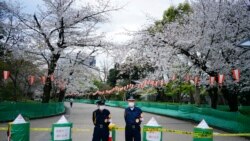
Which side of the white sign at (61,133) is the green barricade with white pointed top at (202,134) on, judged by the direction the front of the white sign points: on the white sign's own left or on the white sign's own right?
on the white sign's own left

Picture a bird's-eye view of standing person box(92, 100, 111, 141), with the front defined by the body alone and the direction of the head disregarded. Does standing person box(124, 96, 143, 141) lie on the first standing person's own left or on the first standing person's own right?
on the first standing person's own left

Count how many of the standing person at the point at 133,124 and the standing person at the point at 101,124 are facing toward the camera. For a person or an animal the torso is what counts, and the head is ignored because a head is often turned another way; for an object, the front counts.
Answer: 2

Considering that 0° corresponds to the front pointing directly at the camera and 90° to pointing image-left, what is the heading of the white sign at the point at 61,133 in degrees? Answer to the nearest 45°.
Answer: approximately 0°

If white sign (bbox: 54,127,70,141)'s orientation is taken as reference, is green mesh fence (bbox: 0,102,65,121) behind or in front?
behind

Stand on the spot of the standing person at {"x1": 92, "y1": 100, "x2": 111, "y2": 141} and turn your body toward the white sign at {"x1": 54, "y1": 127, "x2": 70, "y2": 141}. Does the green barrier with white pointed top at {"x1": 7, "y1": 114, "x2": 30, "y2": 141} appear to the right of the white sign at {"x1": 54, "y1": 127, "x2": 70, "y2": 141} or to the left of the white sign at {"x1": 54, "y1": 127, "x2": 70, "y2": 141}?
right

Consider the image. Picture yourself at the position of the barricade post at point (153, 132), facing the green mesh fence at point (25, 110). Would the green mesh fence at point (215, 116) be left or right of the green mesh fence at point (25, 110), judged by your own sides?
right

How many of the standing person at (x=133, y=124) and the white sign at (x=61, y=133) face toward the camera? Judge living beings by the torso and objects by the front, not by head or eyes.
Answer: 2
